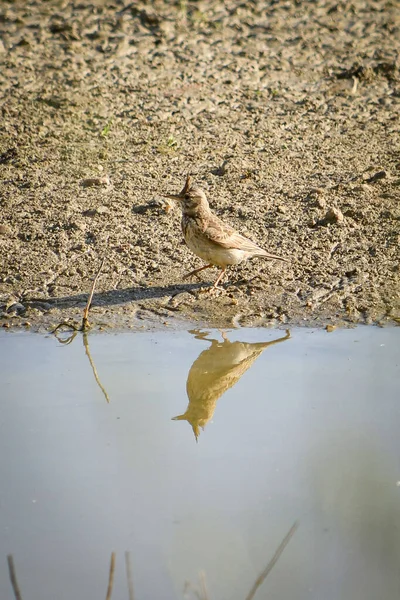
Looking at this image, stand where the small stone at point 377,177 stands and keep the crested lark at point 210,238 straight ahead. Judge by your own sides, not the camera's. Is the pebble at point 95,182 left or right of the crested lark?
right

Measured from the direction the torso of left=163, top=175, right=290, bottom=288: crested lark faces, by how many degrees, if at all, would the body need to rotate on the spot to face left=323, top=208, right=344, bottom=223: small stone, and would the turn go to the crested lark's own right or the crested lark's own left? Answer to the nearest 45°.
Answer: approximately 135° to the crested lark's own right

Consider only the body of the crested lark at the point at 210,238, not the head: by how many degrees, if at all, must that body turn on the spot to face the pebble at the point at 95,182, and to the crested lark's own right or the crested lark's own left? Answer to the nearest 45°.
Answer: approximately 45° to the crested lark's own right

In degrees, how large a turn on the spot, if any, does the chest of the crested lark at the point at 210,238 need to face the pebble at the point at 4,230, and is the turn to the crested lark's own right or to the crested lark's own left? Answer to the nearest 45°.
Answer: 0° — it already faces it

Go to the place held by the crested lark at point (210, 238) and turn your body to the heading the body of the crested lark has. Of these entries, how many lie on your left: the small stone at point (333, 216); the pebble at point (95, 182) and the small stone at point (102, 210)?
0

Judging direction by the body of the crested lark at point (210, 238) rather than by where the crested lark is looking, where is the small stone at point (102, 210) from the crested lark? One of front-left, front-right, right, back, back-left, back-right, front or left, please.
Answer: front-right

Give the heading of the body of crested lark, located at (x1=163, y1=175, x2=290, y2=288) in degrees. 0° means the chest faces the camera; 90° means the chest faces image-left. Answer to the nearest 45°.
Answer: approximately 90°

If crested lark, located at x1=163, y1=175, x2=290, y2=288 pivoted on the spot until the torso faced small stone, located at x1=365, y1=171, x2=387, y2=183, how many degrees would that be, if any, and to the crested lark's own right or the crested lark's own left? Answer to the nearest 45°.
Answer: approximately 135° to the crested lark's own right

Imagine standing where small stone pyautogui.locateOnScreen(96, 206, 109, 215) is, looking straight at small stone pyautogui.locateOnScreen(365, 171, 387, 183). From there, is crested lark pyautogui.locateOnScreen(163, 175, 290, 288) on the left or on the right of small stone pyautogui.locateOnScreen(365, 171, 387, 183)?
right

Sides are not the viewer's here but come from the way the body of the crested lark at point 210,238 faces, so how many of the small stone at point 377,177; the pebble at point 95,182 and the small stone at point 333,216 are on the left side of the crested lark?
0
